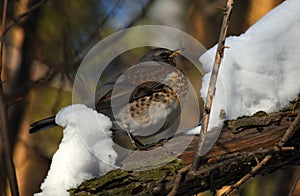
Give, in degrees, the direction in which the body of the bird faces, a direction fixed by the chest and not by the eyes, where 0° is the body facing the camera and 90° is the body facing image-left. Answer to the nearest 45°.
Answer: approximately 270°
